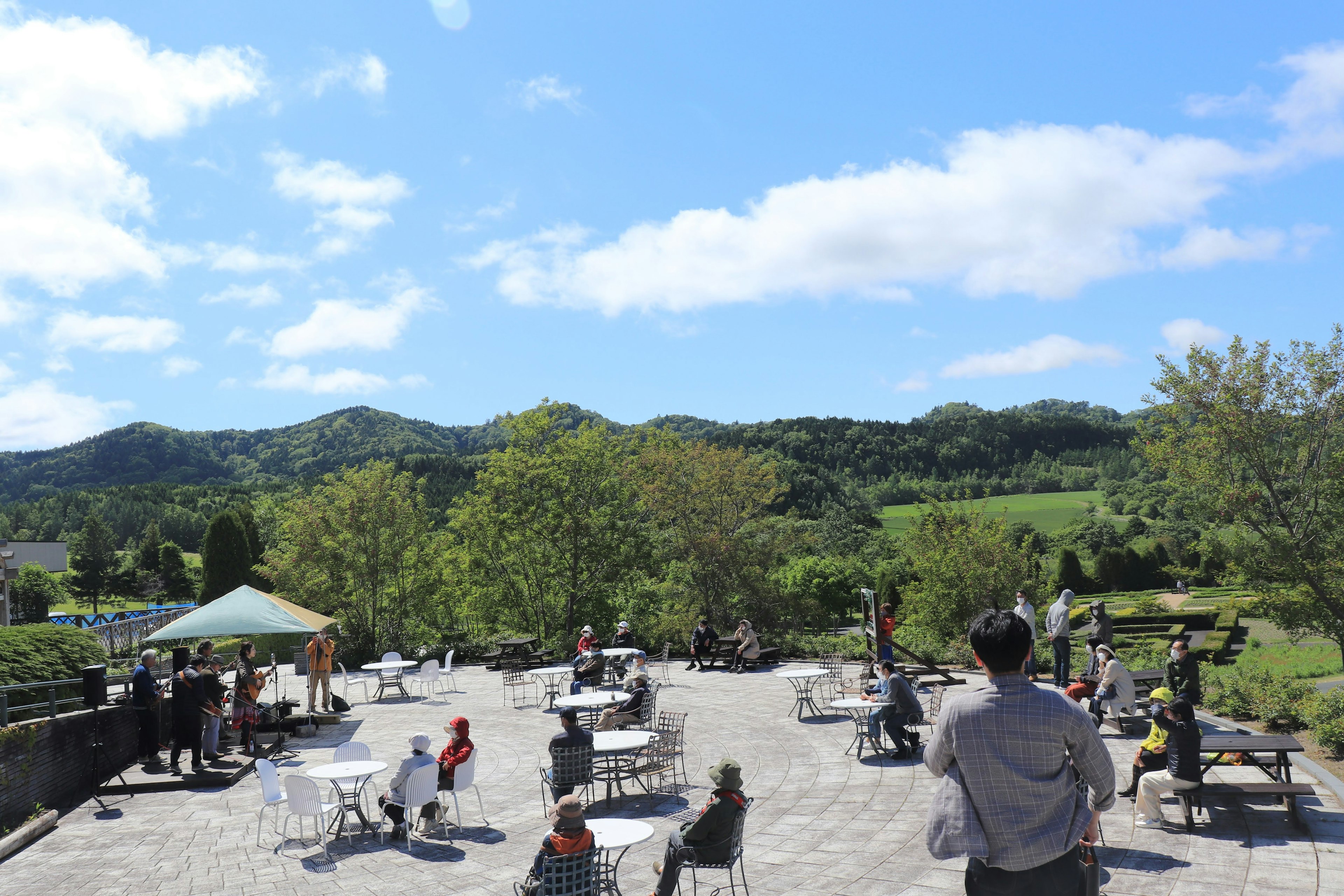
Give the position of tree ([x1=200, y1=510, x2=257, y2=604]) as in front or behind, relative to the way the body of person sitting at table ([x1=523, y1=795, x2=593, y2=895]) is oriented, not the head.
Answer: in front

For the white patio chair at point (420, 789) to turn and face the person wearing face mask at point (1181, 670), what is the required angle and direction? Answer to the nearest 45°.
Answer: approximately 135° to its right

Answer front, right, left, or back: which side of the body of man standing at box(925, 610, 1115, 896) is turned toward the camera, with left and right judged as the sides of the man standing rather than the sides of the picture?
back

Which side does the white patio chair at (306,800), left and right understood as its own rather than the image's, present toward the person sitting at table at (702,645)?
front

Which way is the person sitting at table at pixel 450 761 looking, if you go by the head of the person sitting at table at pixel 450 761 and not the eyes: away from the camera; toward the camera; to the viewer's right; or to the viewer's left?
to the viewer's left

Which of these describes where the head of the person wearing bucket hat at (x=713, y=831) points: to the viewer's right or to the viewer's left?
to the viewer's left

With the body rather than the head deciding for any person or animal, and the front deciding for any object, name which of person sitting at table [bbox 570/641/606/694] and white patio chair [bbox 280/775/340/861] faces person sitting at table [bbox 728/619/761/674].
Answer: the white patio chair

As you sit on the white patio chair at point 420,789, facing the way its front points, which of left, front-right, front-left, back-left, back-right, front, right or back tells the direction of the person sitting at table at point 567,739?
back-right

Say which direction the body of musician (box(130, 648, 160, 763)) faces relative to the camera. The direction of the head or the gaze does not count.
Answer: to the viewer's right

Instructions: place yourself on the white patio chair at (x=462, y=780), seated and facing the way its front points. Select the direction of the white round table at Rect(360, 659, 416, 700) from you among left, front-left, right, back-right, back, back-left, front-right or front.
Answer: front-right

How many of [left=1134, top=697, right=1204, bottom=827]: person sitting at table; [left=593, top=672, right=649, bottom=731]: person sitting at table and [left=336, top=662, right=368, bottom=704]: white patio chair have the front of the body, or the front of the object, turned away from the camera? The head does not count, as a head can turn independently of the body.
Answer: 0

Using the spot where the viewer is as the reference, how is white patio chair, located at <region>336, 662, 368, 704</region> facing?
facing to the right of the viewer

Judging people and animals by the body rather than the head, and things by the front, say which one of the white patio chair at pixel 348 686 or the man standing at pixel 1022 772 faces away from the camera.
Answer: the man standing

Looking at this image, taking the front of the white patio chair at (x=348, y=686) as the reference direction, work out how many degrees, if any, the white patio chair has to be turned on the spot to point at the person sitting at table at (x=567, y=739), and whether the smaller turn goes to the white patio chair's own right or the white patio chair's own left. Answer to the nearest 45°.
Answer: approximately 90° to the white patio chair's own right

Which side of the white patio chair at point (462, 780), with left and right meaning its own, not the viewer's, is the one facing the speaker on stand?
front

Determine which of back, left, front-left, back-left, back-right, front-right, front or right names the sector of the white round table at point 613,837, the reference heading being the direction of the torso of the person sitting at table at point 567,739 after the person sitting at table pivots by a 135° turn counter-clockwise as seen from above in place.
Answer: front
